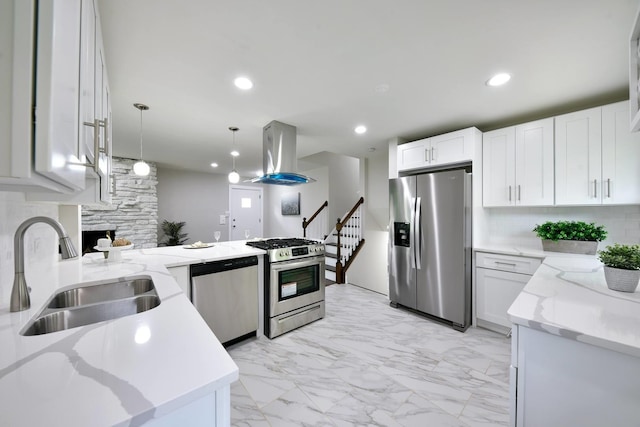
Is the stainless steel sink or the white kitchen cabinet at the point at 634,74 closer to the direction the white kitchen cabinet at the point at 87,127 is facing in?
the white kitchen cabinet

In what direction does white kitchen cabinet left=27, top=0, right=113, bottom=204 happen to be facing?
to the viewer's right

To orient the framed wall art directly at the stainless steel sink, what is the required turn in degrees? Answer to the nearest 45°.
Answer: approximately 45° to its left

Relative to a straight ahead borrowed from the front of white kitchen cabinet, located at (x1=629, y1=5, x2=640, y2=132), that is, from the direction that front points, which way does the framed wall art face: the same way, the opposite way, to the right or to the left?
to the left

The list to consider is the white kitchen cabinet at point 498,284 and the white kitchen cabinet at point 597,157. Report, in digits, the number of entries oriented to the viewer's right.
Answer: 0

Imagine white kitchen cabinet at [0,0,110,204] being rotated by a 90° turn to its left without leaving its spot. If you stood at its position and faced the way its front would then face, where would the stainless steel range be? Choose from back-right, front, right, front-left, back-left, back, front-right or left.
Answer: front-right

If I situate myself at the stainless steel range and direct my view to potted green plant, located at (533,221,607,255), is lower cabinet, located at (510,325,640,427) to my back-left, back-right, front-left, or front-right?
front-right

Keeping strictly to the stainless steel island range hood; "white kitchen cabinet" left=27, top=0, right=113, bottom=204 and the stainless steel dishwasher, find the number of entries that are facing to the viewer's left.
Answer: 0

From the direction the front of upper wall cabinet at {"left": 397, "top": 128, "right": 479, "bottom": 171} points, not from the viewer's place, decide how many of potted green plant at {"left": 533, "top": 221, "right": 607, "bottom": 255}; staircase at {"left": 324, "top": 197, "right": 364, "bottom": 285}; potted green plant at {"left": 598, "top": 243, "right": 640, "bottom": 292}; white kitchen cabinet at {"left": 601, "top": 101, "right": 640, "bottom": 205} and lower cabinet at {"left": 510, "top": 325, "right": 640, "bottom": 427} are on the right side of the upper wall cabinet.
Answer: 1

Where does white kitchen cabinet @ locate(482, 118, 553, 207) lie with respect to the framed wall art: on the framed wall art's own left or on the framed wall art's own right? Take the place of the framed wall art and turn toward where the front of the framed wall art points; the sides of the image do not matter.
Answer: on the framed wall art's own left

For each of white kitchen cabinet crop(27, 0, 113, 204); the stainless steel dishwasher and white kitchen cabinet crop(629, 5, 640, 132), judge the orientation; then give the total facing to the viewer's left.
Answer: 1

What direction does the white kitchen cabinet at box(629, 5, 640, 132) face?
to the viewer's left

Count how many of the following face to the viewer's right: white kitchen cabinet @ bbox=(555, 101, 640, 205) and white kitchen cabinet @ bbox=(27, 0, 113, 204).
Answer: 1

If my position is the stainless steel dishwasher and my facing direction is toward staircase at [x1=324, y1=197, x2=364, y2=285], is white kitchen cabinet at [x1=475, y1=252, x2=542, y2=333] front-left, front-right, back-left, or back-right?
front-right

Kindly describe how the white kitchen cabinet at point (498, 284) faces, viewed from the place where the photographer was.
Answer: facing the viewer and to the left of the viewer

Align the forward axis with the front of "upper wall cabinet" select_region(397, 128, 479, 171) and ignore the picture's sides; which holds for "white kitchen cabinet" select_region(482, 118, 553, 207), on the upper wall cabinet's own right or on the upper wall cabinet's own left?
on the upper wall cabinet's own left

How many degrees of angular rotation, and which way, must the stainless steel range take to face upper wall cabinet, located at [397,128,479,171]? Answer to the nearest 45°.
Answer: approximately 45° to its left
